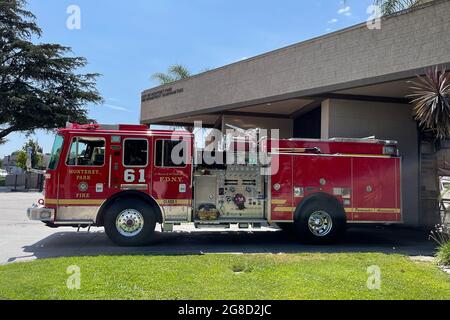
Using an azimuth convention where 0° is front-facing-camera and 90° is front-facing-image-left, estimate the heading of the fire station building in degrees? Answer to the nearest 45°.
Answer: approximately 45°

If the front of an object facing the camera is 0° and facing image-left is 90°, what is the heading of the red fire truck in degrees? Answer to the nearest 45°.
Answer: approximately 90°

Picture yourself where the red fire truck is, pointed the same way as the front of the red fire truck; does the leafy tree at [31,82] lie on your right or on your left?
on your right

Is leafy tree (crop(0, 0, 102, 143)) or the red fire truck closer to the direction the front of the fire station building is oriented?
the red fire truck

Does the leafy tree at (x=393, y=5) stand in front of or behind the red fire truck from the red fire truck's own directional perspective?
behind

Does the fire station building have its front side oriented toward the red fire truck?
yes

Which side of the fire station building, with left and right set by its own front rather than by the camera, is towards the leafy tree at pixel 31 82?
right

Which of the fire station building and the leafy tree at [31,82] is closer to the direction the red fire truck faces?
the leafy tree
